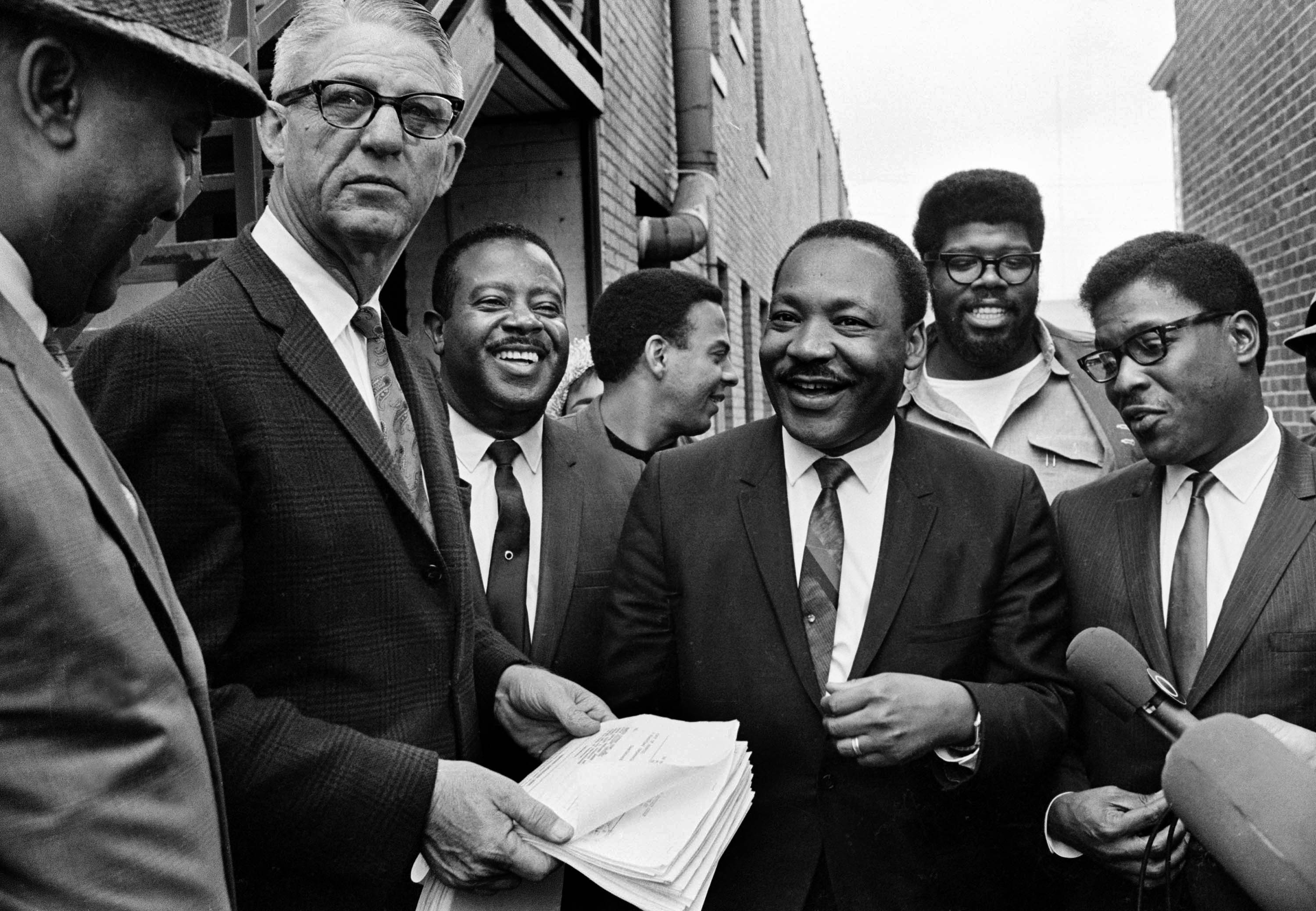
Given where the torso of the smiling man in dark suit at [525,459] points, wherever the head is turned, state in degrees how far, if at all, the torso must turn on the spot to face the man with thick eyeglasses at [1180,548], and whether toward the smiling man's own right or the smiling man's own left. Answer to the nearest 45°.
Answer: approximately 45° to the smiling man's own left

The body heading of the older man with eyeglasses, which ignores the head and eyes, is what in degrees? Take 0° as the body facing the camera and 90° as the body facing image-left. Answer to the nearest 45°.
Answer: approximately 315°

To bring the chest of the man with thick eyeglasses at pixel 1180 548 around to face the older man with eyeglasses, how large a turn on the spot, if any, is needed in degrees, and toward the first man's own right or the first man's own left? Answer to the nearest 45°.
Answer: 0° — they already face them

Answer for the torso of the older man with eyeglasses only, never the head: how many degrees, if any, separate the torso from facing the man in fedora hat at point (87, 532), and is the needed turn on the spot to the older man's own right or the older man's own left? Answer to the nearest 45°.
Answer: approximately 45° to the older man's own right

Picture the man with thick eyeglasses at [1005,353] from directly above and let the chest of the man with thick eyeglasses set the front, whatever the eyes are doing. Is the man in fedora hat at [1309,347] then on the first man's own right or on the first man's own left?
on the first man's own left

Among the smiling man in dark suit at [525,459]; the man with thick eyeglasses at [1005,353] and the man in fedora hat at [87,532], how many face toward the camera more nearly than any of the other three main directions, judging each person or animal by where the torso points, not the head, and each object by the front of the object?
2

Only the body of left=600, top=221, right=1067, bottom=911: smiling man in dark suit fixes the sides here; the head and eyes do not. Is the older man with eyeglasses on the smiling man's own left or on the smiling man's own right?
on the smiling man's own right

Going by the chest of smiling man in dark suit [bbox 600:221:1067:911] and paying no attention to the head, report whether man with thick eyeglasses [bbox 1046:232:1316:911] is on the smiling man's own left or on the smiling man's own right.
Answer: on the smiling man's own left

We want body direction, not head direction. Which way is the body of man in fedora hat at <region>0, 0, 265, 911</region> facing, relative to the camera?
to the viewer's right

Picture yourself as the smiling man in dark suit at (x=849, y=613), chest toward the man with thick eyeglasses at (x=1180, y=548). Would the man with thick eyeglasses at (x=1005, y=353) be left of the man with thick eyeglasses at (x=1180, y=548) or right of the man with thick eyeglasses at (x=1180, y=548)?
left

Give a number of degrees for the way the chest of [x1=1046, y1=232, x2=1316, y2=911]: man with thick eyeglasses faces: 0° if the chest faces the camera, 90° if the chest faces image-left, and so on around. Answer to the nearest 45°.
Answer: approximately 45°
